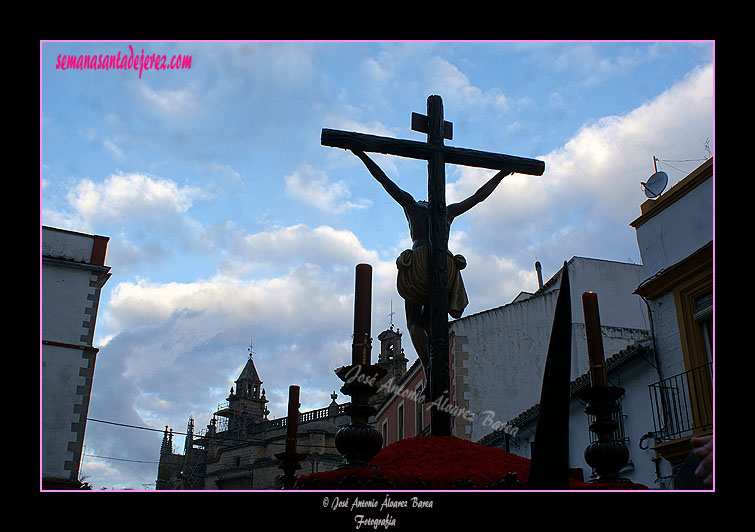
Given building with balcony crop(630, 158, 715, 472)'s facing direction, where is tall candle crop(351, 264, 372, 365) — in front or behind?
in front

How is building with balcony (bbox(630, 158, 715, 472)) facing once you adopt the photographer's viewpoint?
facing the viewer and to the left of the viewer

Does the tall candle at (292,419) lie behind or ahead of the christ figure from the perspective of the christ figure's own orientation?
ahead

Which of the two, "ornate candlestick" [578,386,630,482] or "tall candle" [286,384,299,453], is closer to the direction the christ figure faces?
the tall candle

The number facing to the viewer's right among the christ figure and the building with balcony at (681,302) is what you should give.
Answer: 0

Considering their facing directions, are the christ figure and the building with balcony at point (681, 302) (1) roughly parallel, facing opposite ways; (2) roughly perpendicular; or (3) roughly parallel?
roughly perpendicular

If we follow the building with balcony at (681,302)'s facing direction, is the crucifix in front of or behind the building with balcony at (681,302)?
in front
